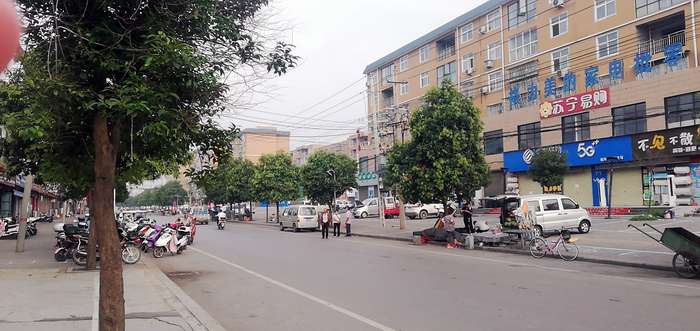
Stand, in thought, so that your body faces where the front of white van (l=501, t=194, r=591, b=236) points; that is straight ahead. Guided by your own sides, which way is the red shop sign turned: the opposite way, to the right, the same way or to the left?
the opposite way

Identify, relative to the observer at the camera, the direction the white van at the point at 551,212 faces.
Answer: facing away from the viewer and to the right of the viewer

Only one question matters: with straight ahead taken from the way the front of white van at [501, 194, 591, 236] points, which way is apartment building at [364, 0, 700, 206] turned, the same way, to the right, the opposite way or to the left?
the opposite way

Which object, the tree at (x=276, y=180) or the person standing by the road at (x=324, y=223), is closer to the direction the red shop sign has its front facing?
the person standing by the road

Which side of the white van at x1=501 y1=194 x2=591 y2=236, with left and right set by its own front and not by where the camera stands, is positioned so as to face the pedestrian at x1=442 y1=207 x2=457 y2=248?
back

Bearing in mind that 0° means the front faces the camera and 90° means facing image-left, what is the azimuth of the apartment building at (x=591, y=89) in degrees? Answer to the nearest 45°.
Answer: approximately 45°

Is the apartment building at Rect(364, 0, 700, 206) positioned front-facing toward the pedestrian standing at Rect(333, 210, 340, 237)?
yes

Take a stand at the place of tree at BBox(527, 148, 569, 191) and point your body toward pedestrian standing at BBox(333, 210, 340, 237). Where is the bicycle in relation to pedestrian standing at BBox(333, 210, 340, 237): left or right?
left
